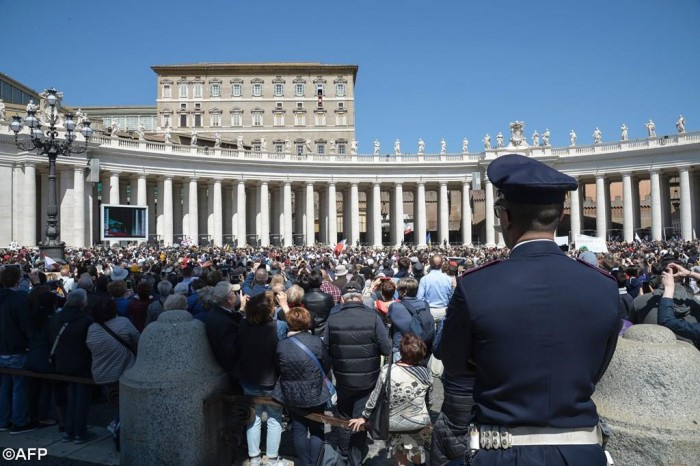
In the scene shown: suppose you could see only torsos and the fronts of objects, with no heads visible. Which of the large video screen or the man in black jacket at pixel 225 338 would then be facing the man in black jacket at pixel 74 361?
the large video screen

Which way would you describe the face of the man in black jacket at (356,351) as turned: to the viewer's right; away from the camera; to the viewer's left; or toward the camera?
away from the camera

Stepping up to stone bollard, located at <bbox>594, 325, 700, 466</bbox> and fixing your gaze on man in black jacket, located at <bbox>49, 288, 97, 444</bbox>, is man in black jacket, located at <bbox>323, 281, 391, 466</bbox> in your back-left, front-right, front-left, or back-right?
front-right

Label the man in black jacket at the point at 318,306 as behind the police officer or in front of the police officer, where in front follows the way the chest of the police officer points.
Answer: in front

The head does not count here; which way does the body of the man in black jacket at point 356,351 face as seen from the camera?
away from the camera

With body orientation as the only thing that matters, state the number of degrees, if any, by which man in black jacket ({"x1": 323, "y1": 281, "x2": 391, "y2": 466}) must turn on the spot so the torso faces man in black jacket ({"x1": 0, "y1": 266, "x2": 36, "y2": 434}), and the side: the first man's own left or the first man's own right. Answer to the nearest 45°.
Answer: approximately 90° to the first man's own left

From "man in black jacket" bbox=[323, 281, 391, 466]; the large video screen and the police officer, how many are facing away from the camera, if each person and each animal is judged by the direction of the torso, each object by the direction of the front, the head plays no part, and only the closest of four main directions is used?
2

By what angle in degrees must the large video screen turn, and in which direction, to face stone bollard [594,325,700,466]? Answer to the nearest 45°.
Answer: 0° — it already faces it

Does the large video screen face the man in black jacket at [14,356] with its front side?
yes

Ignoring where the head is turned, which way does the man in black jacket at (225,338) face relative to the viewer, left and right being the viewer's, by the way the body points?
facing away from the viewer and to the right of the viewer

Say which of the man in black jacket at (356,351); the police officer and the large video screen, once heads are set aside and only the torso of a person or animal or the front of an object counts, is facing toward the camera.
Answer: the large video screen

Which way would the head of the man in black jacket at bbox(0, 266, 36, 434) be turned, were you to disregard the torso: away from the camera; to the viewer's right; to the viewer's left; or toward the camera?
away from the camera

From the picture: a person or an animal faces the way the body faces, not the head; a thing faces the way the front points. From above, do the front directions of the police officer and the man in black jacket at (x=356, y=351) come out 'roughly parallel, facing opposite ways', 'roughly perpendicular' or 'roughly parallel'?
roughly parallel

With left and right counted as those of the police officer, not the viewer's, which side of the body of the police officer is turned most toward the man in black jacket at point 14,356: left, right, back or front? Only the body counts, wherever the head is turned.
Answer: left

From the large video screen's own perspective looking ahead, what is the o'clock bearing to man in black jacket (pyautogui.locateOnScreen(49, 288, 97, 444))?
The man in black jacket is roughly at 12 o'clock from the large video screen.

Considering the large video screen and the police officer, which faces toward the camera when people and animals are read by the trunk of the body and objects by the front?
the large video screen

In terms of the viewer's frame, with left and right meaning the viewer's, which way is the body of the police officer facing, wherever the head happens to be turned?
facing away from the viewer

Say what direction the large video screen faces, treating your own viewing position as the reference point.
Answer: facing the viewer
